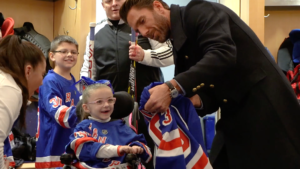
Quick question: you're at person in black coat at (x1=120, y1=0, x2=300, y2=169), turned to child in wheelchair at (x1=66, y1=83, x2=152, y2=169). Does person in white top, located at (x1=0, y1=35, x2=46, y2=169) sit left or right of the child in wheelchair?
left

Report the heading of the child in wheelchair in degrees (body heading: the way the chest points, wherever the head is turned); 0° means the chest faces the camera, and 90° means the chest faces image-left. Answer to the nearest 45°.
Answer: approximately 315°

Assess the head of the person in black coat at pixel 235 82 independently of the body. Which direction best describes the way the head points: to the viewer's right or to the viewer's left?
to the viewer's left

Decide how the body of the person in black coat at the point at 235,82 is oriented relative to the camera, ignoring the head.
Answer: to the viewer's left

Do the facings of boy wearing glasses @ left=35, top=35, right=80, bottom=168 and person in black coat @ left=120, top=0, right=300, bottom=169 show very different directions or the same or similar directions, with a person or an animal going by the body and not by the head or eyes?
very different directions

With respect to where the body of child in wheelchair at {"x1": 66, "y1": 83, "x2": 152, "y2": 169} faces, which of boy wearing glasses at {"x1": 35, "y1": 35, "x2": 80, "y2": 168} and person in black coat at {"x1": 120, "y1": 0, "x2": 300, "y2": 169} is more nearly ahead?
the person in black coat

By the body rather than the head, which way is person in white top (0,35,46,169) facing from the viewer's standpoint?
to the viewer's right

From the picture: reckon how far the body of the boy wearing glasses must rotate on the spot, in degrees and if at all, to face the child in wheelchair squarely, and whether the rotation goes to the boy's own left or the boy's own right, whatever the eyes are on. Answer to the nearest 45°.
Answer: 0° — they already face them
